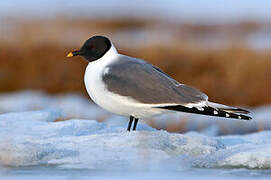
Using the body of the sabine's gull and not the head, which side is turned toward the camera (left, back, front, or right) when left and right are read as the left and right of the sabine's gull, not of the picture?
left
